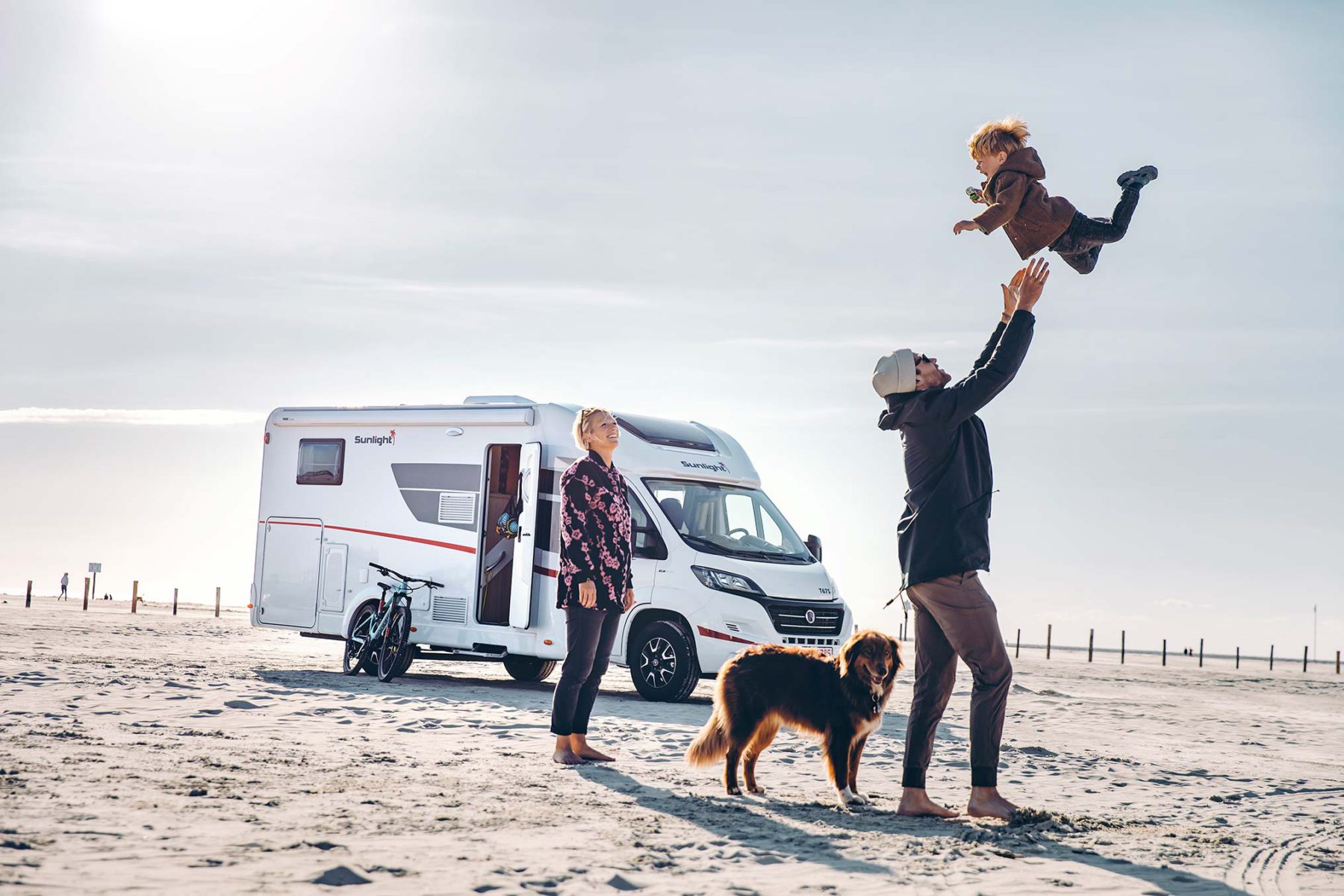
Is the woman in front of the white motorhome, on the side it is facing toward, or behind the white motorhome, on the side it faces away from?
in front

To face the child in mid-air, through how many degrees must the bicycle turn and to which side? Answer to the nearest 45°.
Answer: approximately 45° to its right

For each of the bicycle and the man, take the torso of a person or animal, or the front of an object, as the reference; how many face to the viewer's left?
0

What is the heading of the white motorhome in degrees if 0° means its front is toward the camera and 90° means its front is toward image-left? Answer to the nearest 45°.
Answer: approximately 315°

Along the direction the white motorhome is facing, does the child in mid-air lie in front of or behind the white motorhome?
in front

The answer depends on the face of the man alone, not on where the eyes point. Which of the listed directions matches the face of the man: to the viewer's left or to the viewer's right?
to the viewer's right

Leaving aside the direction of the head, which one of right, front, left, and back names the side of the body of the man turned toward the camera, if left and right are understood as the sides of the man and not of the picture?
right

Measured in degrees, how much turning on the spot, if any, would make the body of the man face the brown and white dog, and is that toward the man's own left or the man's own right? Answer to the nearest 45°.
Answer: approximately 135° to the man's own left

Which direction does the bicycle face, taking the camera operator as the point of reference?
facing the viewer and to the right of the viewer

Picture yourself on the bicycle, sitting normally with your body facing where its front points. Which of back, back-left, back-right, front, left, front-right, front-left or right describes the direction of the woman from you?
front-right
